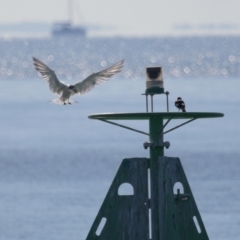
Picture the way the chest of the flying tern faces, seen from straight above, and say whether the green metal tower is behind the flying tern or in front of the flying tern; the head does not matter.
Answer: in front

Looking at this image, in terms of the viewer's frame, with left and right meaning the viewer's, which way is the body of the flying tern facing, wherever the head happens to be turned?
facing the viewer and to the right of the viewer
